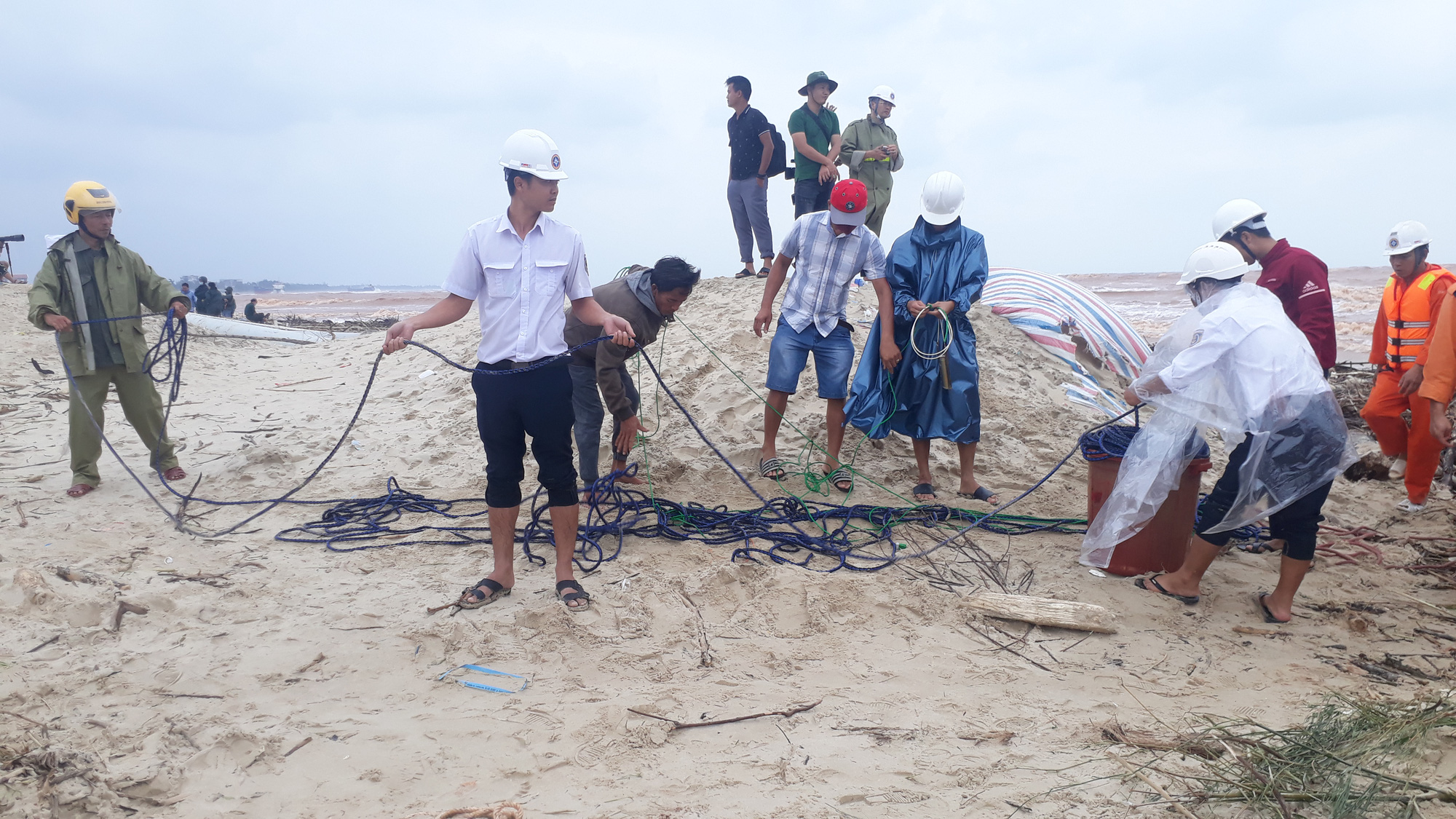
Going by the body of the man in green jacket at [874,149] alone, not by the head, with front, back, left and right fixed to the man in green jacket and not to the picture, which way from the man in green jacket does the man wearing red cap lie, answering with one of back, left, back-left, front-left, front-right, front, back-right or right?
front-right

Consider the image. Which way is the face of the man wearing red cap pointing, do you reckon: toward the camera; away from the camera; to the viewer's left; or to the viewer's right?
toward the camera

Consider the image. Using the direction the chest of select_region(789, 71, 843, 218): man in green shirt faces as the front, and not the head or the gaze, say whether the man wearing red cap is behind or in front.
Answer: in front

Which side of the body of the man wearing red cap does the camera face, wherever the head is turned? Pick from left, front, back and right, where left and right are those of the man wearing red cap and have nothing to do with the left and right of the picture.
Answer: front

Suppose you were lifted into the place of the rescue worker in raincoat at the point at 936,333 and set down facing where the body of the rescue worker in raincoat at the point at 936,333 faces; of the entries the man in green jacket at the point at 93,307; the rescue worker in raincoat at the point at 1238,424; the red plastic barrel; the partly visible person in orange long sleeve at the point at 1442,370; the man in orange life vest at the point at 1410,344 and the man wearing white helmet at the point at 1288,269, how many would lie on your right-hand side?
1

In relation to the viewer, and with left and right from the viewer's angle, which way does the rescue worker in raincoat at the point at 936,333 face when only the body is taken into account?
facing the viewer

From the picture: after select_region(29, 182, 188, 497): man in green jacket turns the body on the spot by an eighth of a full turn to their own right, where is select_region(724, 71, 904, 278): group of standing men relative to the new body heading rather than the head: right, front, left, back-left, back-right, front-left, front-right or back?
back-left

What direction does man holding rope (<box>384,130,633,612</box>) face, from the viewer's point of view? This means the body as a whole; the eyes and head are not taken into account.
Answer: toward the camera

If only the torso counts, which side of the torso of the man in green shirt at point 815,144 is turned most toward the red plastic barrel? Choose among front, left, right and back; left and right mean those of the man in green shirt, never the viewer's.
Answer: front

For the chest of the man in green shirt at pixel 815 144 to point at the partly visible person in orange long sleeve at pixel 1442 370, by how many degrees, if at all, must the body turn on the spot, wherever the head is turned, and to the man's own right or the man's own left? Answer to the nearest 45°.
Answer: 0° — they already face them

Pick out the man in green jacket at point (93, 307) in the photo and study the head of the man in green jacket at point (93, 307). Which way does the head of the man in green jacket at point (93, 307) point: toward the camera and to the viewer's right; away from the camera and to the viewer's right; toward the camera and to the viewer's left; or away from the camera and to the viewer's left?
toward the camera and to the viewer's right

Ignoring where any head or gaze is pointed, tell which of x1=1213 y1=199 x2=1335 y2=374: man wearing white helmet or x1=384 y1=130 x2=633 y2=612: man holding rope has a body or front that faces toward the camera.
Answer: the man holding rope

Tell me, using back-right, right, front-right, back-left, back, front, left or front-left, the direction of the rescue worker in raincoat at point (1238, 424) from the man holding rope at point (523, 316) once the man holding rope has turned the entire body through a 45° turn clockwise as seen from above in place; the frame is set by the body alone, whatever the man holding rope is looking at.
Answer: back-left

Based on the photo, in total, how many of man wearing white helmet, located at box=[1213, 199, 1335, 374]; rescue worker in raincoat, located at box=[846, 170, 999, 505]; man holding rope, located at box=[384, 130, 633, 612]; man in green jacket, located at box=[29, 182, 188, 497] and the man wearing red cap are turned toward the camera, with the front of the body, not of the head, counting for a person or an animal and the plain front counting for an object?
4
